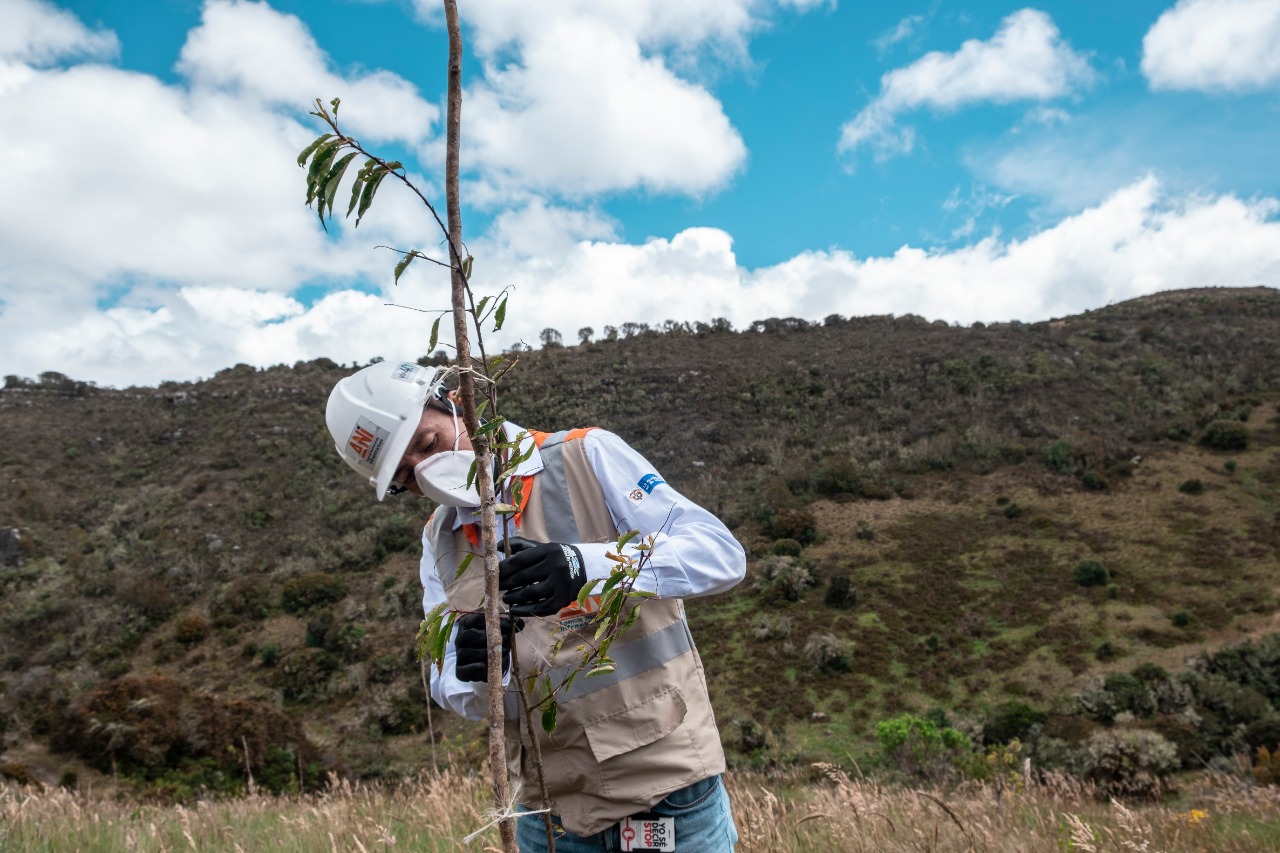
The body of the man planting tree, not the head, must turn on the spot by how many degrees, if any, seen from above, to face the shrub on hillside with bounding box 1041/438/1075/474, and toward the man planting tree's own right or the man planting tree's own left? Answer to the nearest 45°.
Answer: approximately 180°

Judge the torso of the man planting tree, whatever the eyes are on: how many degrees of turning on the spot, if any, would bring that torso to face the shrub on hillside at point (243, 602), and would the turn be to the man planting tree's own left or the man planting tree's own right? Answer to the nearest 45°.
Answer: approximately 135° to the man planting tree's own right

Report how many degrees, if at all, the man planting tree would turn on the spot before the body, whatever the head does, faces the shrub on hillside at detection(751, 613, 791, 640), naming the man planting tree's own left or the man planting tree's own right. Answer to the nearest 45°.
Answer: approximately 135° to the man planting tree's own right

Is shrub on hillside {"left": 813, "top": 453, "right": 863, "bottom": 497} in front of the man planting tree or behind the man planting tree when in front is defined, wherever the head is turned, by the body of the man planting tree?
behind

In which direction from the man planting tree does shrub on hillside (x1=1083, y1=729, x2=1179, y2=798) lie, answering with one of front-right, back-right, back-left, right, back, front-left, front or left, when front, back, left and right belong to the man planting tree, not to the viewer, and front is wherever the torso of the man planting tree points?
back

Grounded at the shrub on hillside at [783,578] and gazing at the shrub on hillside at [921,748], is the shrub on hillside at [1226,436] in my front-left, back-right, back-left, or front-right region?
back-left

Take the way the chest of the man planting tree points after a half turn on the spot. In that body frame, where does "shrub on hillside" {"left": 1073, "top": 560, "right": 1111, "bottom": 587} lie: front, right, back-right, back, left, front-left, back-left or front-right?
front

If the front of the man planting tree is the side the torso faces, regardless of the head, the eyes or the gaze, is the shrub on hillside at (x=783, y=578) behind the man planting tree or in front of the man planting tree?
behind

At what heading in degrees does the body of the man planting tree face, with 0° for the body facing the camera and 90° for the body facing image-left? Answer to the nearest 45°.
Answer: approximately 45°

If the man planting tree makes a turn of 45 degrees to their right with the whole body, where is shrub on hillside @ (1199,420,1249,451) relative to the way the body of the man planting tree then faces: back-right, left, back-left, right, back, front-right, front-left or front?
back-right

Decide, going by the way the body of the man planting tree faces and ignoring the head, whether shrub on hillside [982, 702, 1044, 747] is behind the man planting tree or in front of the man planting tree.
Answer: behind

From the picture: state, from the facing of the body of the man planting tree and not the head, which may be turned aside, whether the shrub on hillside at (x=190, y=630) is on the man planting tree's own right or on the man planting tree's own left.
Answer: on the man planting tree's own right

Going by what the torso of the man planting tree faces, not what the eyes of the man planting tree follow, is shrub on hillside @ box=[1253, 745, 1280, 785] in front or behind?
behind
